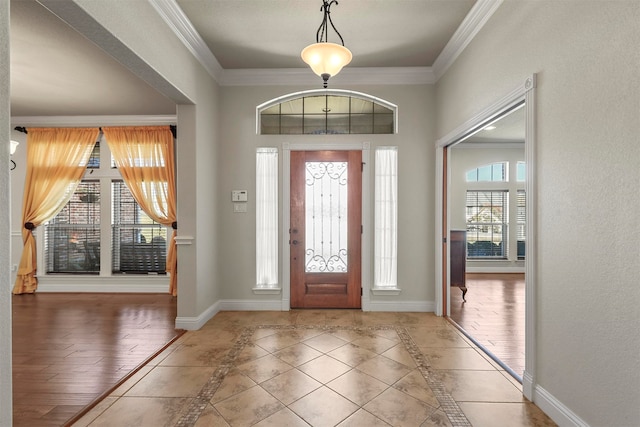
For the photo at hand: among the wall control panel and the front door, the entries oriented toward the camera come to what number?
2

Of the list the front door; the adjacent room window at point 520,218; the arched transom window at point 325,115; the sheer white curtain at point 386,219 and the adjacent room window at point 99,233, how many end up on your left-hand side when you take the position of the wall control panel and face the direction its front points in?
4

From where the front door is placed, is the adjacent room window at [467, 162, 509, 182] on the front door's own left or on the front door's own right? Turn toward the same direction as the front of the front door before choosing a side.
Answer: on the front door's own left

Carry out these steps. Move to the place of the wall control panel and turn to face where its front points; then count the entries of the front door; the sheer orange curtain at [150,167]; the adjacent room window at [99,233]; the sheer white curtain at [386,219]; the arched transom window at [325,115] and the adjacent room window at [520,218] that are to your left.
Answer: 4

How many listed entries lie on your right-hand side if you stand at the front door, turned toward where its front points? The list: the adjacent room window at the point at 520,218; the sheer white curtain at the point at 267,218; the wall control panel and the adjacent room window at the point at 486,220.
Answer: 2

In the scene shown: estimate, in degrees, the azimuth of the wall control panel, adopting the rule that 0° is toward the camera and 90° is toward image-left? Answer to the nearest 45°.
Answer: approximately 0°

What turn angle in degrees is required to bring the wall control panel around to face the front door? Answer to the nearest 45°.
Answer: approximately 90° to its left

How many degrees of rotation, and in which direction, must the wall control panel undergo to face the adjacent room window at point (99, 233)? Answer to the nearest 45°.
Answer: approximately 135° to its right

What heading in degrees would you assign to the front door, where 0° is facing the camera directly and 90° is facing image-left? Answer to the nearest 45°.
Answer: approximately 0°

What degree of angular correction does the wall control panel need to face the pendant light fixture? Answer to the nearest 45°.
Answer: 0° — it already faces it

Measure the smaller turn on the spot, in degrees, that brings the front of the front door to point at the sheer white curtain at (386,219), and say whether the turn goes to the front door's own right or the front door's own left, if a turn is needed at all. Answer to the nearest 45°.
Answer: approximately 90° to the front door's own left

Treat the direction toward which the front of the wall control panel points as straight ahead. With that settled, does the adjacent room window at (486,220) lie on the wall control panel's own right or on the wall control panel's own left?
on the wall control panel's own left

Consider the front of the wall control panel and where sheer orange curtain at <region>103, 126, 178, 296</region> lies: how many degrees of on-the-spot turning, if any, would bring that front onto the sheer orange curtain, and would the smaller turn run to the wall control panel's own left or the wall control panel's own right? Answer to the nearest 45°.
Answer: approximately 135° to the wall control panel's own right
